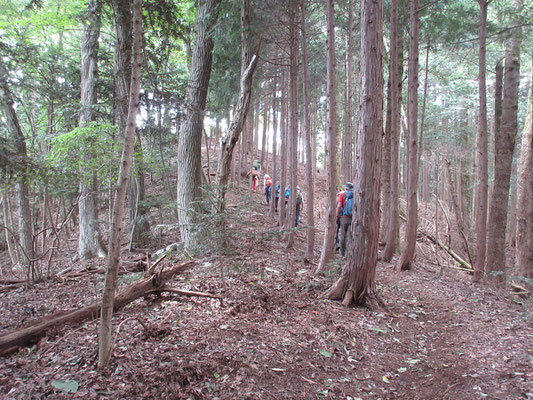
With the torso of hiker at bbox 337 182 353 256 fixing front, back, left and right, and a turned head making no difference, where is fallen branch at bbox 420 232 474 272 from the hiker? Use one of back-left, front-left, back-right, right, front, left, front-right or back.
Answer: right

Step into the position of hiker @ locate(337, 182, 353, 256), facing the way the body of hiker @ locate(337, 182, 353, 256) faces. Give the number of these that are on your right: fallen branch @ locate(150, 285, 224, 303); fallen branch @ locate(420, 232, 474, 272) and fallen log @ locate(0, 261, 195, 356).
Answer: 1

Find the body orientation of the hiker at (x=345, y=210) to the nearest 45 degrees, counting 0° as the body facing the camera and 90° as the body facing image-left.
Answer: approximately 135°

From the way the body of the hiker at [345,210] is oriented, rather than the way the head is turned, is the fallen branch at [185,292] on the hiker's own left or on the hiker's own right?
on the hiker's own left

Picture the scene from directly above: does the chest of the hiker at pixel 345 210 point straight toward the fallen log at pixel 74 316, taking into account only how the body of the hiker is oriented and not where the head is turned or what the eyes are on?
no
